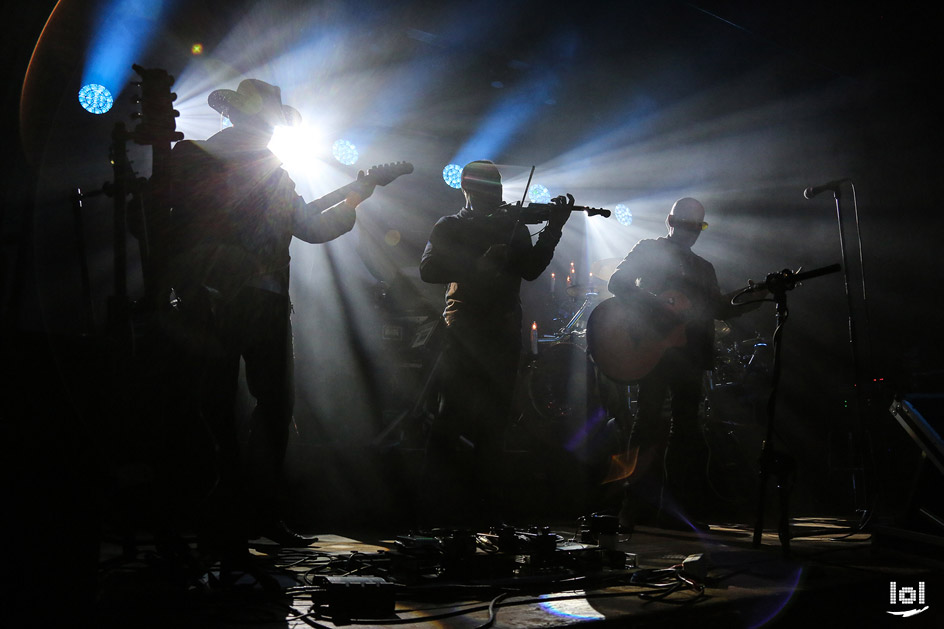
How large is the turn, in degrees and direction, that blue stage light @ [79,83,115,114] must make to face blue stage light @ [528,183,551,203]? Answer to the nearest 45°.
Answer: approximately 90° to its left

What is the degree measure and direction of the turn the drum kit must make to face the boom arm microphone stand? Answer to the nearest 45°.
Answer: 0° — it already faces it

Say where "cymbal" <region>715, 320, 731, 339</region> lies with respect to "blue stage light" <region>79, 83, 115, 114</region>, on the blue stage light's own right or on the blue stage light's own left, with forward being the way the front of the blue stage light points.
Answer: on the blue stage light's own left

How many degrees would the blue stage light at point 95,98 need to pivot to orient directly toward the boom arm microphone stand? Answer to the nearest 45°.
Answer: approximately 45° to its left

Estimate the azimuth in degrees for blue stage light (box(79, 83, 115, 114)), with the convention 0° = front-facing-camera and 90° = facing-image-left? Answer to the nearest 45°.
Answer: approximately 0°

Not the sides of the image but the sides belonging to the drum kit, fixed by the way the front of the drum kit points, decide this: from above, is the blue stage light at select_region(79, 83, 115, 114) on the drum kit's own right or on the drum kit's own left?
on the drum kit's own right

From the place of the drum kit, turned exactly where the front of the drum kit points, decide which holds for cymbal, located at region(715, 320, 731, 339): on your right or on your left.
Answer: on your left

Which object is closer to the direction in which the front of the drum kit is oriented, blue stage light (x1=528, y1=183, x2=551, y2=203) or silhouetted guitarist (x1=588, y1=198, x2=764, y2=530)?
the silhouetted guitarist
